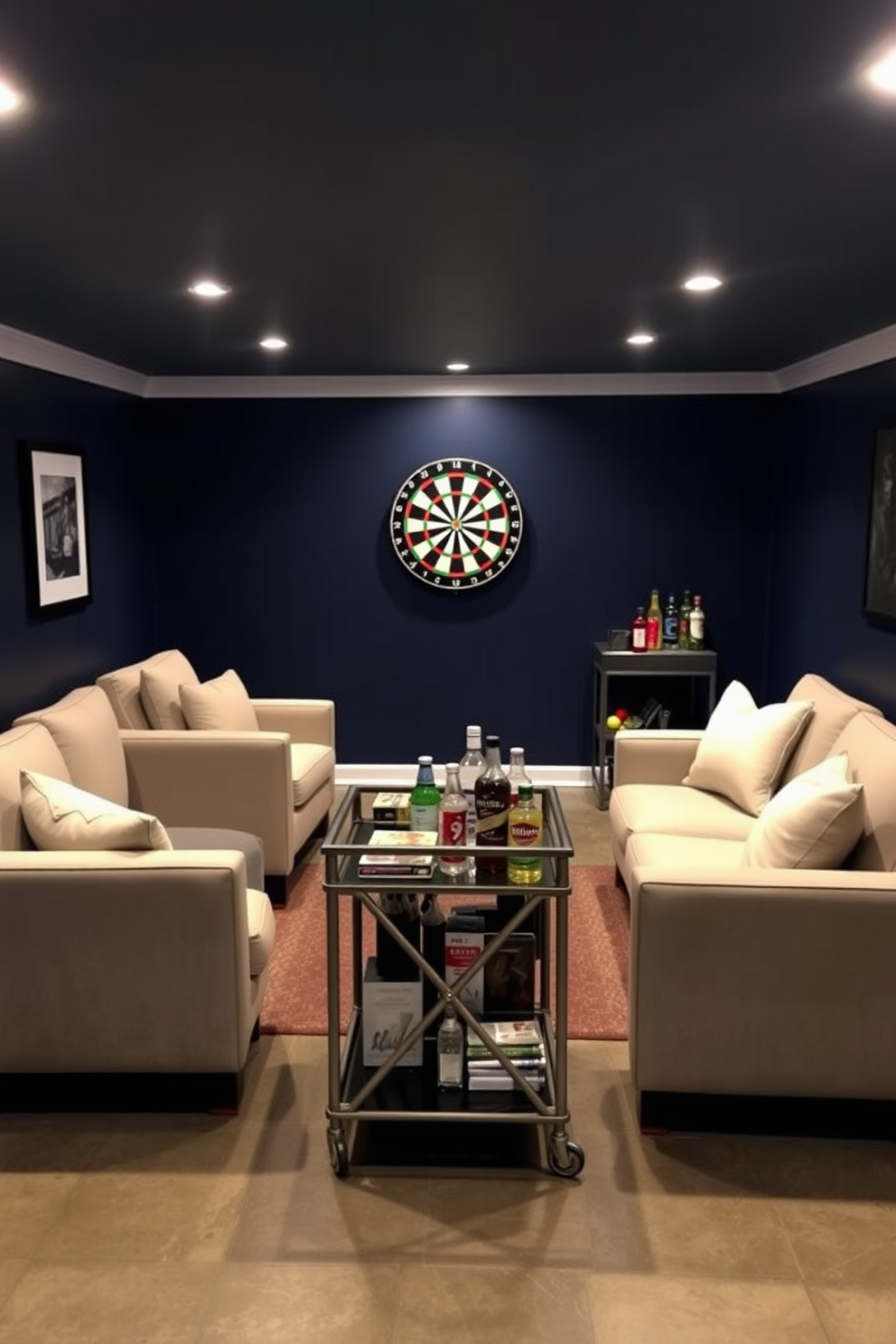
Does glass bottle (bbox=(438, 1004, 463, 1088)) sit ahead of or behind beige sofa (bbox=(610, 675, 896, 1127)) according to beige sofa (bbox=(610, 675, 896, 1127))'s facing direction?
ahead

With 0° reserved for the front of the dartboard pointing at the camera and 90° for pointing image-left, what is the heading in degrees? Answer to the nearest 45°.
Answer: approximately 0°

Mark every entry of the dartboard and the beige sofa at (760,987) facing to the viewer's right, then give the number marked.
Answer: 0

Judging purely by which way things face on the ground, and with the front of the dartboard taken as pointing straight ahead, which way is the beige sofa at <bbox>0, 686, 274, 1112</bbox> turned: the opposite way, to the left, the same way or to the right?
to the left

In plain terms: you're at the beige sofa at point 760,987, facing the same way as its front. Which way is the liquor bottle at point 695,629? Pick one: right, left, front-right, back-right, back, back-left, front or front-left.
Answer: right

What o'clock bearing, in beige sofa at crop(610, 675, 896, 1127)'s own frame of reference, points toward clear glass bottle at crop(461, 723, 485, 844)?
The clear glass bottle is roughly at 12 o'clock from the beige sofa.

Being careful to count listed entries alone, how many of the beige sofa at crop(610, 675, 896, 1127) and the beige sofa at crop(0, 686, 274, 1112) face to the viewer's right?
1

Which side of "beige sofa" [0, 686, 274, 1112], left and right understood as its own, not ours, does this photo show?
right

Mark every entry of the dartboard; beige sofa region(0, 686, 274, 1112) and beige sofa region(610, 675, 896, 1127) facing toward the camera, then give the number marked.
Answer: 1

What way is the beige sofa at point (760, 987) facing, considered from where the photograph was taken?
facing to the left of the viewer

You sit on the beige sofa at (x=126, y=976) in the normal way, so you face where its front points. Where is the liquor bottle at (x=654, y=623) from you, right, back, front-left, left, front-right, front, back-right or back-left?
front-left

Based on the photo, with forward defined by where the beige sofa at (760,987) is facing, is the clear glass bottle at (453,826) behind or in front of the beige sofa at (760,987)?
in front

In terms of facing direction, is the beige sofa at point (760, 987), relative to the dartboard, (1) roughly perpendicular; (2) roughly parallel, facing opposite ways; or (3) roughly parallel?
roughly perpendicular

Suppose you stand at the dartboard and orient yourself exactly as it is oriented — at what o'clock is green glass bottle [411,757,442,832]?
The green glass bottle is roughly at 12 o'clock from the dartboard.

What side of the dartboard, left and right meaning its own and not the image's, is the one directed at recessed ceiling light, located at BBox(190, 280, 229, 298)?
front

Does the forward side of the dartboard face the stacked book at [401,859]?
yes
